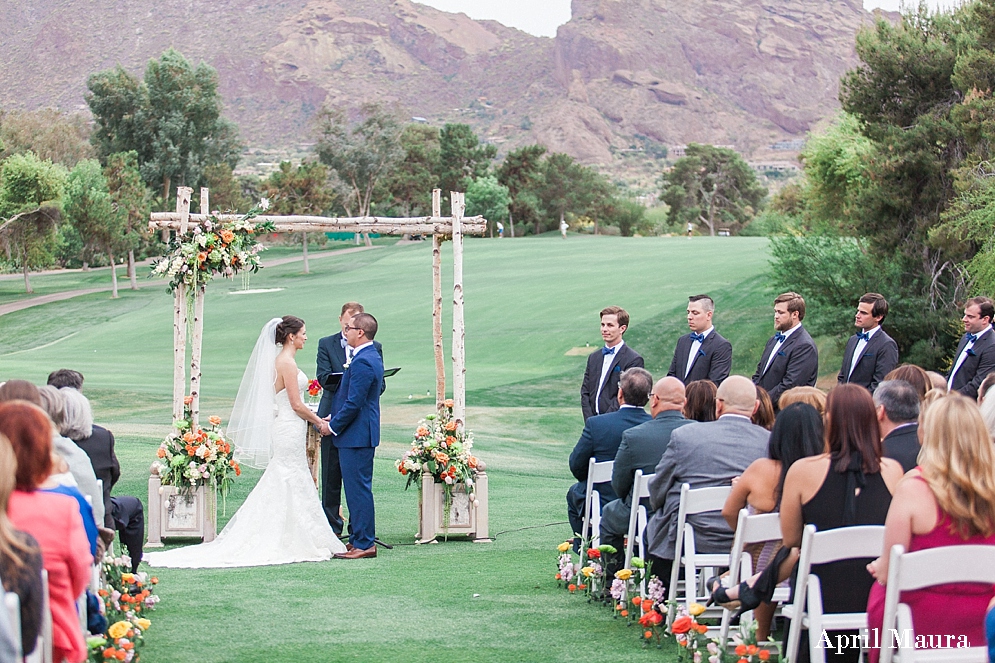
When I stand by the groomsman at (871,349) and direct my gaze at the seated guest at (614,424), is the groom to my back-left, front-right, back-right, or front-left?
front-right

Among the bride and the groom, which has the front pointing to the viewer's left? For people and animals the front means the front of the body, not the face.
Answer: the groom

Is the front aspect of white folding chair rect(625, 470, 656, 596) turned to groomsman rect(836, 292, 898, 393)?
no

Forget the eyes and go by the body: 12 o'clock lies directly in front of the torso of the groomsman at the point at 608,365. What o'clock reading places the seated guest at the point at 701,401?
The seated guest is roughly at 10 o'clock from the groomsman.

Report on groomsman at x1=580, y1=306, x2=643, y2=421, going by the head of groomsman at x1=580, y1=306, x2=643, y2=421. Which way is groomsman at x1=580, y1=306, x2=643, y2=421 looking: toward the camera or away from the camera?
toward the camera

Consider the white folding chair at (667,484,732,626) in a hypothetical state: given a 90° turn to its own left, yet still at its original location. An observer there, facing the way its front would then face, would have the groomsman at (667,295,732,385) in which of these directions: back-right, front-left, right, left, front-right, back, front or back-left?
back-right

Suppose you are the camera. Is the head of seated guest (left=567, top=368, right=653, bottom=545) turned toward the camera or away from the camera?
away from the camera

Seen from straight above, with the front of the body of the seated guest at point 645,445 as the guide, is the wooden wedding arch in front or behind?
in front

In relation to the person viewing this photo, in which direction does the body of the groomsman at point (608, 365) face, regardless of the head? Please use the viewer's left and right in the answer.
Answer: facing the viewer and to the left of the viewer

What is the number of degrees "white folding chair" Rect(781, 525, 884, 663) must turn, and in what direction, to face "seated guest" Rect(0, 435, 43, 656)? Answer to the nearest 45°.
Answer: approximately 90° to its left

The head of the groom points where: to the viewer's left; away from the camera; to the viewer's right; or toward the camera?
to the viewer's left

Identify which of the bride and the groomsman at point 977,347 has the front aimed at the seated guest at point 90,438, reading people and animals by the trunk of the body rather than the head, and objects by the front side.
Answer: the groomsman

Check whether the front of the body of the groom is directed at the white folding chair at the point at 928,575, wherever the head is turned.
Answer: no

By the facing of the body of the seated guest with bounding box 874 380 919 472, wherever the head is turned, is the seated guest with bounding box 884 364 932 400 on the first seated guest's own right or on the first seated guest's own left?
on the first seated guest's own right

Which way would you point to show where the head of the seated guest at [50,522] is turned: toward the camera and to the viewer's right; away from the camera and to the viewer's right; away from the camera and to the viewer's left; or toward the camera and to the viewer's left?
away from the camera and to the viewer's right

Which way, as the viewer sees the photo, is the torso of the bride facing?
to the viewer's right

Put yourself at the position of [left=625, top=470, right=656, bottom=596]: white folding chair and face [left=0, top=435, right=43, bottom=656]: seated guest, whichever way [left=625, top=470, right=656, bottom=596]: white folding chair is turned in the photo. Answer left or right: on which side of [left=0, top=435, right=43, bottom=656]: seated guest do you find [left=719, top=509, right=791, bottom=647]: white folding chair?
left

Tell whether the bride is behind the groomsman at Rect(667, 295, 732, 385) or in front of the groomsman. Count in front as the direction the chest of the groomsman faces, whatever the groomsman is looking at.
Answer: in front

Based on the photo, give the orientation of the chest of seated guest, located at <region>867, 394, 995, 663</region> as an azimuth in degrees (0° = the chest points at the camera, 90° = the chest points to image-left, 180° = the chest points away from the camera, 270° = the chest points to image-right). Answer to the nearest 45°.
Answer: approximately 135°

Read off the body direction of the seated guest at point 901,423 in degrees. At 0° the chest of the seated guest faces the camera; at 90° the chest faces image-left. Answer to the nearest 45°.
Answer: approximately 135°

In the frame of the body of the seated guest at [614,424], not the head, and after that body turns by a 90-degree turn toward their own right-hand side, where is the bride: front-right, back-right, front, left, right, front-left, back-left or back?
left

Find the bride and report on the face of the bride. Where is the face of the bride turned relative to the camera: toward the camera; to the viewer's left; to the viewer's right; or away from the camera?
to the viewer's right
